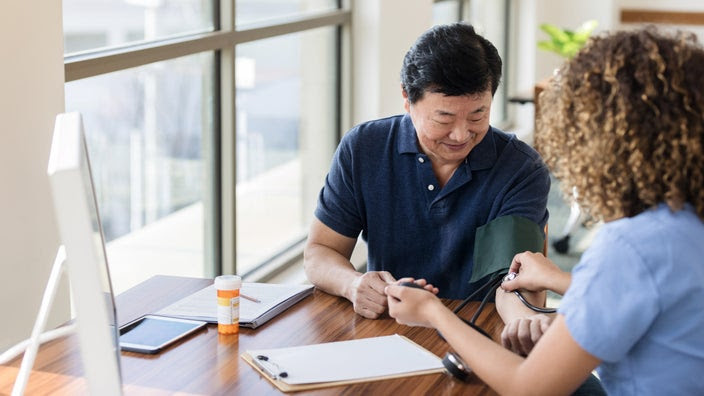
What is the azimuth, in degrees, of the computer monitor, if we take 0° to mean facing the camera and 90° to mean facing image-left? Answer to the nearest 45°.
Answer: approximately 270°

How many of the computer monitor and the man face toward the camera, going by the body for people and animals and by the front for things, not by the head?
1

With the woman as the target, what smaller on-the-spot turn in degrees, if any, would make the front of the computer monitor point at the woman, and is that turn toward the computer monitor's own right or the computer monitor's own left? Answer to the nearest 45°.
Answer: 0° — it already faces them

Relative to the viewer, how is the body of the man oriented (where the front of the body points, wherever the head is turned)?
toward the camera

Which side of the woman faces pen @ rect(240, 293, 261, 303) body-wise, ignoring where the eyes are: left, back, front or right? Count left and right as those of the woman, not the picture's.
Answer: front

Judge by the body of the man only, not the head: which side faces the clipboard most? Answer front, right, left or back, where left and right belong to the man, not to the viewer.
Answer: front

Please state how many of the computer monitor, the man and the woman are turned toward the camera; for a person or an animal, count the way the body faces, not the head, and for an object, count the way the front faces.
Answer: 1

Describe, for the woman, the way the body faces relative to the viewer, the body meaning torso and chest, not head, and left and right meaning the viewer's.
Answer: facing away from the viewer and to the left of the viewer

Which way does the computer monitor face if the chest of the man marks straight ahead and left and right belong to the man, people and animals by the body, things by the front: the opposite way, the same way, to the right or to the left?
to the left

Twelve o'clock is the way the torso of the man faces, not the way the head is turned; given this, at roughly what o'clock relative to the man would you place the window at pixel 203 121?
The window is roughly at 5 o'clock from the man.

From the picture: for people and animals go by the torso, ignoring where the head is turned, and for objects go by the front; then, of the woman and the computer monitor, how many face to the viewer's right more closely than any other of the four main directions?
1

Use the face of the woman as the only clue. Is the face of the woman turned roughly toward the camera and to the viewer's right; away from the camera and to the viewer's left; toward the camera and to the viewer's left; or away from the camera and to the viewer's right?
away from the camera and to the viewer's left

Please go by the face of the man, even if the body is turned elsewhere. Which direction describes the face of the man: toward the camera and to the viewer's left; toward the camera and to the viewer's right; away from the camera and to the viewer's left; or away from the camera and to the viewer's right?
toward the camera and to the viewer's right
